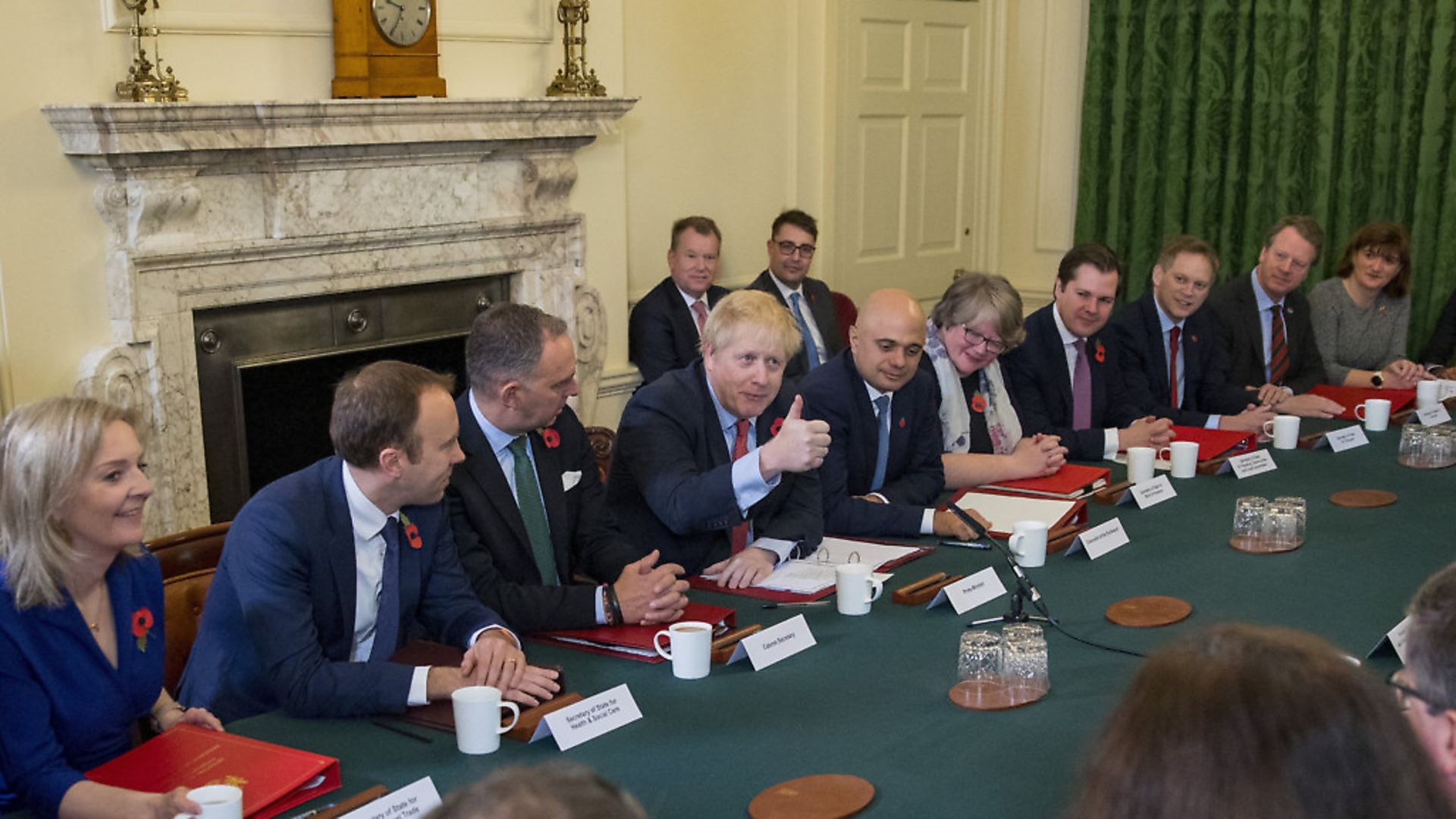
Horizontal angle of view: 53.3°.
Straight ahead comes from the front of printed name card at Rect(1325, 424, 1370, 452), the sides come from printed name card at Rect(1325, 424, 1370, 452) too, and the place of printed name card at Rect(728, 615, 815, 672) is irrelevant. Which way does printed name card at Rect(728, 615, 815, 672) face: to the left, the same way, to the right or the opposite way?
the same way

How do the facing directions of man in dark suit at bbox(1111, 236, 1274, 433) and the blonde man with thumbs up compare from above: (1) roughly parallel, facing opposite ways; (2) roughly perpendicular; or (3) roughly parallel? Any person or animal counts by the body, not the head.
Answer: roughly parallel

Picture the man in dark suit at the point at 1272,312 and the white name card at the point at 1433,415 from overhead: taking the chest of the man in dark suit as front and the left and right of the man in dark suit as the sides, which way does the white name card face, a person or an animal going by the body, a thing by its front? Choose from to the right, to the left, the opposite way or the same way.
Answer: the same way

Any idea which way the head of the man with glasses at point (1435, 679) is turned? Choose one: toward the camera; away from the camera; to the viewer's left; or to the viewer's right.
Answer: to the viewer's left

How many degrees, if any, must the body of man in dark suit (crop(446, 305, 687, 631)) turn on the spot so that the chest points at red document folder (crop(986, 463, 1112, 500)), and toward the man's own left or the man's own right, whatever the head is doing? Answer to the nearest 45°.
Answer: approximately 90° to the man's own left

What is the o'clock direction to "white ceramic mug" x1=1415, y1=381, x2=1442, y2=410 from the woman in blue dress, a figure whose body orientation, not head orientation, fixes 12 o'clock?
The white ceramic mug is roughly at 10 o'clock from the woman in blue dress.

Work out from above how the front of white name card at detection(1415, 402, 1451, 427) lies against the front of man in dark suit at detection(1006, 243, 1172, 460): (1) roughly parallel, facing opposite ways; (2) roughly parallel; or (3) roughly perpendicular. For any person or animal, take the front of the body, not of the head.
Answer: roughly parallel

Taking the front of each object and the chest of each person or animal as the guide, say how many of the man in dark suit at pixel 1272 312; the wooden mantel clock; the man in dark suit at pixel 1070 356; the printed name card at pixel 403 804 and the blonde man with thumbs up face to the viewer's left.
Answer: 0

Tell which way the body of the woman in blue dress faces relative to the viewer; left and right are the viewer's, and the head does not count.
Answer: facing the viewer and to the right of the viewer

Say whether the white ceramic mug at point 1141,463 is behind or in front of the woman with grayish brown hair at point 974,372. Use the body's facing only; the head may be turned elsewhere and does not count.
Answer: in front

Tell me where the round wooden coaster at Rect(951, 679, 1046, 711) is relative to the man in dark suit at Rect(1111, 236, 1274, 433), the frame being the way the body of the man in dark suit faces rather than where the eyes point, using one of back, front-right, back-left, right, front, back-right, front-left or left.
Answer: front-right

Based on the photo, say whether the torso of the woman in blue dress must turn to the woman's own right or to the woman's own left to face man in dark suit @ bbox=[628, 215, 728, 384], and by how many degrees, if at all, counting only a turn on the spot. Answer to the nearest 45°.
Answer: approximately 90° to the woman's own left

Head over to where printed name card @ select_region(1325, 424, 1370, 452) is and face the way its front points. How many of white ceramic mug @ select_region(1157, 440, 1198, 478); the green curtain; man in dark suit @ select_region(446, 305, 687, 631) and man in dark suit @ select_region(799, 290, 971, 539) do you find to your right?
3

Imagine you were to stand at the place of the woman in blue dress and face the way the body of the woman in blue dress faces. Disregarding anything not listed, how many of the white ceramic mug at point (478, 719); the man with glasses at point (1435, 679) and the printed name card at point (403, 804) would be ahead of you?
3

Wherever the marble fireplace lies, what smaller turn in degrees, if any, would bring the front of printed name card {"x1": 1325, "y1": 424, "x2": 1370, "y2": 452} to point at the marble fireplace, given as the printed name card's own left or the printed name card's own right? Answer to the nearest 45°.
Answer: approximately 135° to the printed name card's own right

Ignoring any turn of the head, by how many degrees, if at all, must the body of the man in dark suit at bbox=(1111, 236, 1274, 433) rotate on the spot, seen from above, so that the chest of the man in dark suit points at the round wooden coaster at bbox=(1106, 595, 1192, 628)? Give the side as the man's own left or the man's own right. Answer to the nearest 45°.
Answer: approximately 45° to the man's own right

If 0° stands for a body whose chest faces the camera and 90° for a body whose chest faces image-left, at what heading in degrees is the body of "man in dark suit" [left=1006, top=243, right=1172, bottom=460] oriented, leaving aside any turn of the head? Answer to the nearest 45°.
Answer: approximately 315°

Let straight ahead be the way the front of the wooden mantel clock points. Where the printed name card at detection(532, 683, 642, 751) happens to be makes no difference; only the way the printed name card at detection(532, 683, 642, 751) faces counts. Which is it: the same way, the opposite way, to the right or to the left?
the same way

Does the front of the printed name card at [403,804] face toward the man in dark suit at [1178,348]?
no
